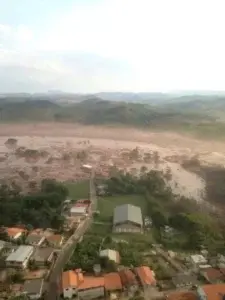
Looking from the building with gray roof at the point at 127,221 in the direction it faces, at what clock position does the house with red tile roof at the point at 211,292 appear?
The house with red tile roof is roughly at 11 o'clock from the building with gray roof.

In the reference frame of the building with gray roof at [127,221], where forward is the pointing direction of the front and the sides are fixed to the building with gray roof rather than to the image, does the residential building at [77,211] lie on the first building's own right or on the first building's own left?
on the first building's own right

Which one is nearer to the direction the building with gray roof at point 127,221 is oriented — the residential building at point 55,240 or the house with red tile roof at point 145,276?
the house with red tile roof

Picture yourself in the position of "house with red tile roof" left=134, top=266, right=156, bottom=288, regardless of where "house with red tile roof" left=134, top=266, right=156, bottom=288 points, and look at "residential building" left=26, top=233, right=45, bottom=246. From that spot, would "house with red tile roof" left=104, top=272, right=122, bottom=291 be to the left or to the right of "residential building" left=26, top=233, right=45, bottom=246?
left

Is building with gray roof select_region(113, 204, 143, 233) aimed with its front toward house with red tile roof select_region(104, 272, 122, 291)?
yes

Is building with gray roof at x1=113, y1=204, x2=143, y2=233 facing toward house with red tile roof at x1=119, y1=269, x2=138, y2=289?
yes

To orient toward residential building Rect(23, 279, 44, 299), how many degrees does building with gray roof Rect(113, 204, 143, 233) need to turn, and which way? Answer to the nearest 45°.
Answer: approximately 45° to its right
